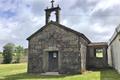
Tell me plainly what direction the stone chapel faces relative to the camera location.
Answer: facing the viewer
